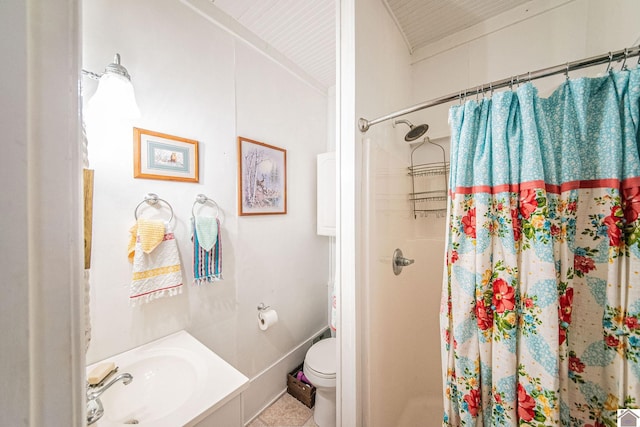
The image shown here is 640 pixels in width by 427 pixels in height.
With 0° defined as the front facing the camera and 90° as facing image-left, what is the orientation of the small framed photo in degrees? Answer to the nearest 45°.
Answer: approximately 315°

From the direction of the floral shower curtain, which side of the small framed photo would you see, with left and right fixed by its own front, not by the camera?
front

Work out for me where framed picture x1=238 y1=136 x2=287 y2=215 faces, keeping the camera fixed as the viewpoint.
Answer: facing the viewer and to the right of the viewer

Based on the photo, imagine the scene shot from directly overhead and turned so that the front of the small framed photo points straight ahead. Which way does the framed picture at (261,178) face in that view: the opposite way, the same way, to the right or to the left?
the same way

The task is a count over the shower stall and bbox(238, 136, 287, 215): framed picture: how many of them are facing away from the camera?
0

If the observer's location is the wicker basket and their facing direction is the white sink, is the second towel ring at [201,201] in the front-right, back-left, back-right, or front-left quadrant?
front-right

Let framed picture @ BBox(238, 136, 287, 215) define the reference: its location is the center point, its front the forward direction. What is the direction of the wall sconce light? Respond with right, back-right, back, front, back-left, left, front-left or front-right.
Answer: right

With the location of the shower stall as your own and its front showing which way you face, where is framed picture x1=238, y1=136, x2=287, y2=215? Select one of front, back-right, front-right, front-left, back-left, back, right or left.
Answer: front-right

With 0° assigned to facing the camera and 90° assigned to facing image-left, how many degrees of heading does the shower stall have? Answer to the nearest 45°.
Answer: approximately 45°

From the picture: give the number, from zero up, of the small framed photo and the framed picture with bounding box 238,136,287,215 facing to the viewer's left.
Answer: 0

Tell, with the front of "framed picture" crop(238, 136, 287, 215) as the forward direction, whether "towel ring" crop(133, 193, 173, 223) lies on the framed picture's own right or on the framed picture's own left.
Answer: on the framed picture's own right
